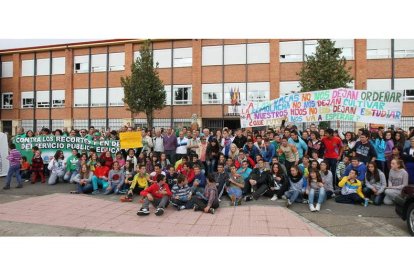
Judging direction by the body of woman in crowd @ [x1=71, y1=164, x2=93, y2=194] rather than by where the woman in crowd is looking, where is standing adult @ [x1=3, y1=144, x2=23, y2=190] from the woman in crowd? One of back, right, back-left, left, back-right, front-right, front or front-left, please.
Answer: right

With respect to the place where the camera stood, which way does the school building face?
facing the viewer

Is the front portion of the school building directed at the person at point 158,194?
yes

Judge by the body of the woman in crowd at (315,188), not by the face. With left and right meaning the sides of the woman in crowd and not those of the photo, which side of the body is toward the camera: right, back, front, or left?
front

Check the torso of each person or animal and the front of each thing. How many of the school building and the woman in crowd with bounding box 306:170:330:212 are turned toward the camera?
2

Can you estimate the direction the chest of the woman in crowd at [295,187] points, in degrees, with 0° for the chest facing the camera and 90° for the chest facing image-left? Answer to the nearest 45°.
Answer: approximately 45°

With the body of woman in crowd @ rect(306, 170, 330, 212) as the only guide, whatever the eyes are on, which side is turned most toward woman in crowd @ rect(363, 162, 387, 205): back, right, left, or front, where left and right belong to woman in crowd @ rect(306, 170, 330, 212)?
left

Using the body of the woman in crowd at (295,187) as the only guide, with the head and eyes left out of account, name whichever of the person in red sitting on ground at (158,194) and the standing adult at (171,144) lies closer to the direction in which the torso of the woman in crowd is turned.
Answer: the person in red sitting on ground
